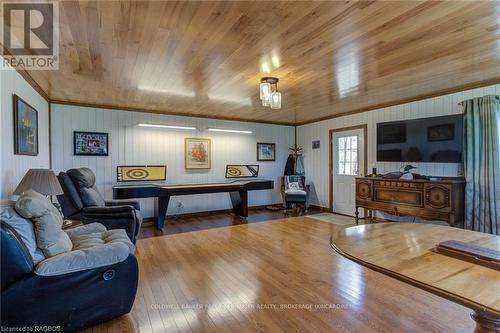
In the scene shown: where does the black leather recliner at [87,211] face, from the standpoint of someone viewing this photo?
facing to the right of the viewer

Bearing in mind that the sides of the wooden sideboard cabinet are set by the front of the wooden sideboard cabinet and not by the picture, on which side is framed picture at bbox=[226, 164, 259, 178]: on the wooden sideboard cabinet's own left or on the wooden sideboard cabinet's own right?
on the wooden sideboard cabinet's own right

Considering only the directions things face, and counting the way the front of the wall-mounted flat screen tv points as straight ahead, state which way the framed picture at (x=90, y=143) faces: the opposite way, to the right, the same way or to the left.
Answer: to the left

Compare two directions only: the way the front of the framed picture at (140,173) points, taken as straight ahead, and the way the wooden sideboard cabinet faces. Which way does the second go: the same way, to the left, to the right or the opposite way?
to the right

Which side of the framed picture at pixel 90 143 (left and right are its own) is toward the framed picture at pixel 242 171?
left

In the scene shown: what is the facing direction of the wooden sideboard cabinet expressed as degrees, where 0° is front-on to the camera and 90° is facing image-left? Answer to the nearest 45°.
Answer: approximately 45°

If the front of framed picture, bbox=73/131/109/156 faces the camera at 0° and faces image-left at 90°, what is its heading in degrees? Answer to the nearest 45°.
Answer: approximately 0°

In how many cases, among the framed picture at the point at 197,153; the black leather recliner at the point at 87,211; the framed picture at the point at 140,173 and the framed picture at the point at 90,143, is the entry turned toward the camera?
3

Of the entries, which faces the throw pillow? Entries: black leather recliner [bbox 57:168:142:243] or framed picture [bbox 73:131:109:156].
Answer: the framed picture

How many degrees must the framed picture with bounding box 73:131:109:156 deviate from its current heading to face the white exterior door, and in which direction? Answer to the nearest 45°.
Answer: approximately 90° to its left
